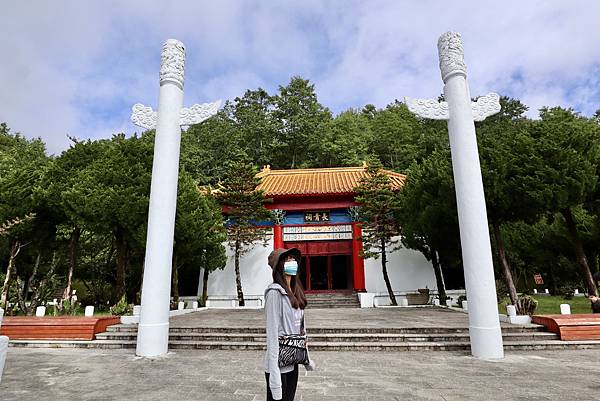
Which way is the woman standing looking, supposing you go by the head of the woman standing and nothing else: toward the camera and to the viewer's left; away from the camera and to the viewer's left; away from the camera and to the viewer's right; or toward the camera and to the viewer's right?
toward the camera and to the viewer's right

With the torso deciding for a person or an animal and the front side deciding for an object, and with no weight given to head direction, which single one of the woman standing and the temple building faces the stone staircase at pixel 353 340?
the temple building

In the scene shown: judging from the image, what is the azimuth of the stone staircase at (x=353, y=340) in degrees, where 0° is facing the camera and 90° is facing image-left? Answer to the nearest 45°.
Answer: approximately 0°

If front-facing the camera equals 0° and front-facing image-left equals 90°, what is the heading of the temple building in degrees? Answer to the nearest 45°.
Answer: approximately 0°

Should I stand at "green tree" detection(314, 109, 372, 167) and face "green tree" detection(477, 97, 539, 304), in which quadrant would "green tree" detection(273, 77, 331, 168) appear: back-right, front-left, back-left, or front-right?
back-right

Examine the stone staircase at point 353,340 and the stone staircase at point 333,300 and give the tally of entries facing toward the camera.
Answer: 2

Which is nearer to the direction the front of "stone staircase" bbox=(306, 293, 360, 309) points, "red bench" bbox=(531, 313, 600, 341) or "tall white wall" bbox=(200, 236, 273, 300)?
the red bench

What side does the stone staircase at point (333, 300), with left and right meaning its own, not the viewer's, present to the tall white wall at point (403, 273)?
left

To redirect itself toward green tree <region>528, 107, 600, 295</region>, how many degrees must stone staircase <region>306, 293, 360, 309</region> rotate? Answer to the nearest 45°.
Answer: approximately 45° to its left

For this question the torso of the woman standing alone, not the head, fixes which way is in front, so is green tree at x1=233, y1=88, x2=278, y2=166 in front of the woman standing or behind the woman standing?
behind

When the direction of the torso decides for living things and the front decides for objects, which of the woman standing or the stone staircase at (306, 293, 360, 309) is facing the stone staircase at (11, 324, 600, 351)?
the stone staircase at (306, 293, 360, 309)

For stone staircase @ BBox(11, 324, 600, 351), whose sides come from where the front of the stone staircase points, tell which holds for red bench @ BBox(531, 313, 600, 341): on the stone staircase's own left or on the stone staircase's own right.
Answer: on the stone staircase's own left

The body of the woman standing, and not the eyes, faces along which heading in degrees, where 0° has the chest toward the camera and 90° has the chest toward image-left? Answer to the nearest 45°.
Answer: approximately 315°
